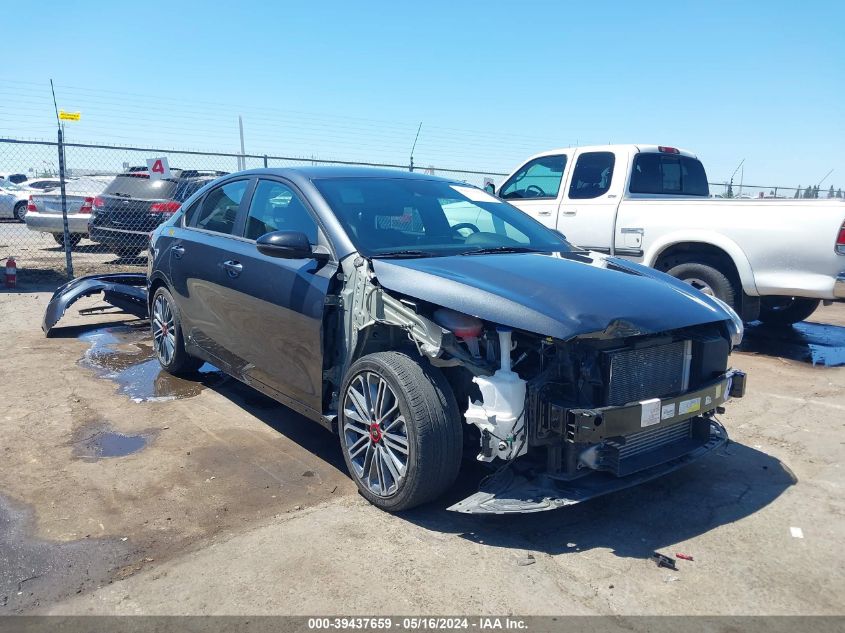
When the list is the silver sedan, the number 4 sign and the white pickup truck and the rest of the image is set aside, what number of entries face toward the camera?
1

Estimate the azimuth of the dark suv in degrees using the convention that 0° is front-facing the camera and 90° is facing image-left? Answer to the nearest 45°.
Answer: approximately 225°

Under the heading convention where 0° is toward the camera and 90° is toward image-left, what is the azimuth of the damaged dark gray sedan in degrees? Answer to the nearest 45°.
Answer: approximately 315°

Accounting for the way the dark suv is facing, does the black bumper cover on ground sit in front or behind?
behind

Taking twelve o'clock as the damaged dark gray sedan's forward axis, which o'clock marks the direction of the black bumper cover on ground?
The black bumper cover on ground is roughly at 6 o'clock from the damaged dark gray sedan.

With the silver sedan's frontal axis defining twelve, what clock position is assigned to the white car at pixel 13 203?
The white car is roughly at 10 o'clock from the silver sedan.

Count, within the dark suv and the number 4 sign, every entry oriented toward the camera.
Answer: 1

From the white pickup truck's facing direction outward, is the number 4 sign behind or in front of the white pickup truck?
in front

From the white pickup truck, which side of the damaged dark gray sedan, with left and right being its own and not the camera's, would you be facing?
left

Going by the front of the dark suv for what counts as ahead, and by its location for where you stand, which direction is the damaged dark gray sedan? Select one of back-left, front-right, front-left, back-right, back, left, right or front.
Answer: back-right

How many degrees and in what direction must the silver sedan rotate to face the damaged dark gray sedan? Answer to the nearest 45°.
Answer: approximately 135° to its right

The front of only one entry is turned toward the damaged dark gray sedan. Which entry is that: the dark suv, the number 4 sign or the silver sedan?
the number 4 sign

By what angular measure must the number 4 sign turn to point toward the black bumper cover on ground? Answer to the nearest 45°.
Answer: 0° — it already faces it

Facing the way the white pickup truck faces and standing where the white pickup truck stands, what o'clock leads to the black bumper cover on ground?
The black bumper cover on ground is roughly at 10 o'clock from the white pickup truck.

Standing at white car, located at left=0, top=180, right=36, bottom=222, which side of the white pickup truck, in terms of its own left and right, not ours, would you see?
front
